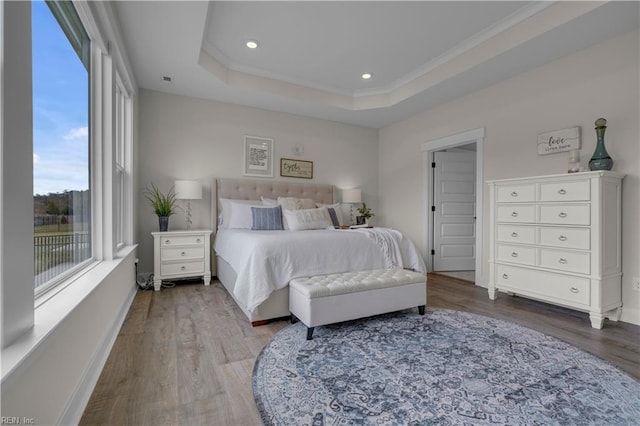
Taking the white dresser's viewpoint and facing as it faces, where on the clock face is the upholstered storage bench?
The upholstered storage bench is roughly at 12 o'clock from the white dresser.

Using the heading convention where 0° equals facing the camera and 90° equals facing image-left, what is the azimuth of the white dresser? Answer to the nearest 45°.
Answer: approximately 45°

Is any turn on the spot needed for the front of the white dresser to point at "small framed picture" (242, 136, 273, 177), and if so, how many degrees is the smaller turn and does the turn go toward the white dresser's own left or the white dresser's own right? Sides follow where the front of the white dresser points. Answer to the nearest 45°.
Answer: approximately 45° to the white dresser's own right

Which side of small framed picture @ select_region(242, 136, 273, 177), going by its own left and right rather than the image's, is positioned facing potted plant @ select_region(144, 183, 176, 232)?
right

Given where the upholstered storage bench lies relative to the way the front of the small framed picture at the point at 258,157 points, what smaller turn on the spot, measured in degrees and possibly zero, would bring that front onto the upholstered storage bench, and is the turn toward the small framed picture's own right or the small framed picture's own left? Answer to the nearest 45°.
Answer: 0° — it already faces it

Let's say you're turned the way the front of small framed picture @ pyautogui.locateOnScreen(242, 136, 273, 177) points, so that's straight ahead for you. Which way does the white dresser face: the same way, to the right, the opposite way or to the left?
to the right

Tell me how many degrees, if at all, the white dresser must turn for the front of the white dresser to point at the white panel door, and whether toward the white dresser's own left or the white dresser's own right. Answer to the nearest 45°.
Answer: approximately 90° to the white dresser's own right

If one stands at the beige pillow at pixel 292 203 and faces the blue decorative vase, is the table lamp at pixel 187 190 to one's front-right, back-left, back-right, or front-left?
back-right
